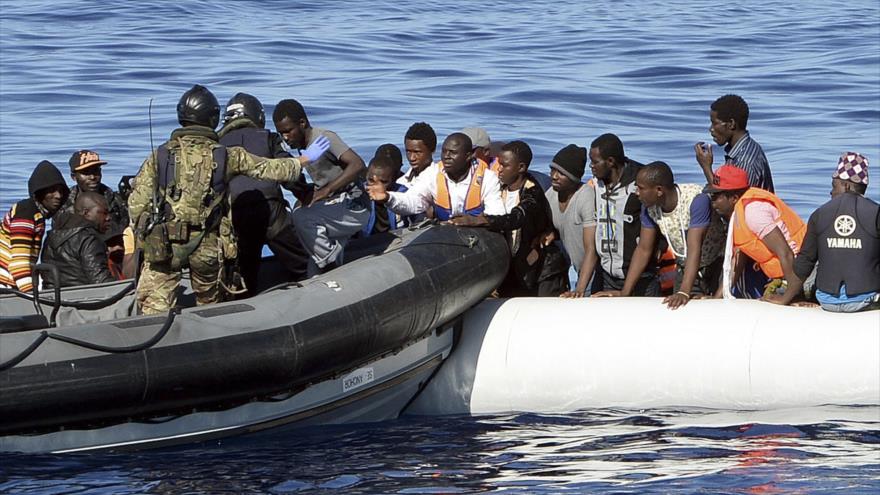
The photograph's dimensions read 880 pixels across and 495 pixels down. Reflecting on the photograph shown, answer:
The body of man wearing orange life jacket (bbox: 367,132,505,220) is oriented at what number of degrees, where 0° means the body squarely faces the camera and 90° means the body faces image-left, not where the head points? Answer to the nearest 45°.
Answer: approximately 45°

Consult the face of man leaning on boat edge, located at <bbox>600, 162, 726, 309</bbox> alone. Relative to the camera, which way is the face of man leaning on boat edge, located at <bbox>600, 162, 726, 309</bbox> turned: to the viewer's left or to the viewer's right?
to the viewer's left

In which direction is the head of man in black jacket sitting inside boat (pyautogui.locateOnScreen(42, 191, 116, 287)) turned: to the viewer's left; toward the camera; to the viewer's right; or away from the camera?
to the viewer's right

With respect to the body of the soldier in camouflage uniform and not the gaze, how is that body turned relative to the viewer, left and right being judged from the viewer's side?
facing away from the viewer

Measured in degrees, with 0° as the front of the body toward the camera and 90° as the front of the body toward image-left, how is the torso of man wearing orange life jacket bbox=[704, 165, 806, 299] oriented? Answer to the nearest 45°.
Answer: approximately 90°

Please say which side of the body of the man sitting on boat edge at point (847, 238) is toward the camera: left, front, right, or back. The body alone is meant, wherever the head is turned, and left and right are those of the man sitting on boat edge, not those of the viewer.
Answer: back

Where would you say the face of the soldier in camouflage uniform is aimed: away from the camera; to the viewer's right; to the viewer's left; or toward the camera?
away from the camera

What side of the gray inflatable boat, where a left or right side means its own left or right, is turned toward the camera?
right
